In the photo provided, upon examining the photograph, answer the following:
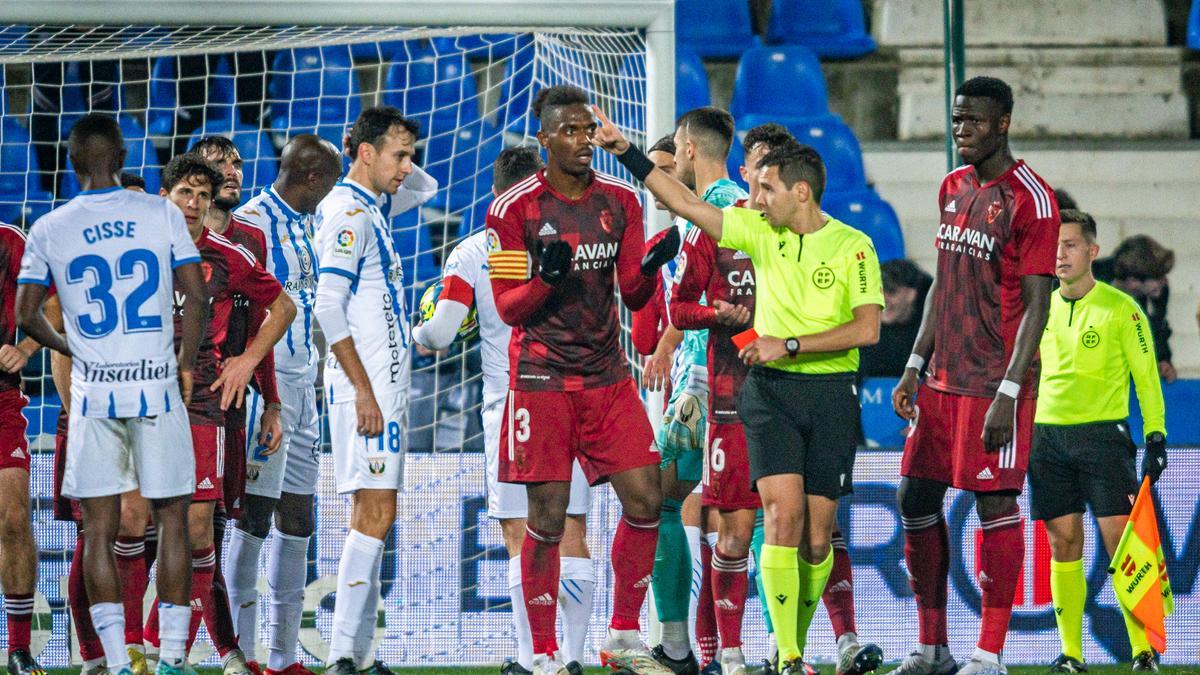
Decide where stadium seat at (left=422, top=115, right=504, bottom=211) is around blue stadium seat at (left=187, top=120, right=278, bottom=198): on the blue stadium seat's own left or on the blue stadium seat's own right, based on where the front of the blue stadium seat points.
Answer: on the blue stadium seat's own left

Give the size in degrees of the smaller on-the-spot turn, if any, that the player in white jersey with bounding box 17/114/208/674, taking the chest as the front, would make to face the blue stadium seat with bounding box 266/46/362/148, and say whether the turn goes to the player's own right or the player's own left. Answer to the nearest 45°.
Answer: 0° — they already face it

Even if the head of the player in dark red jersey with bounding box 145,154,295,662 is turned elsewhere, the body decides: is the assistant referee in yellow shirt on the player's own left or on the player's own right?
on the player's own left

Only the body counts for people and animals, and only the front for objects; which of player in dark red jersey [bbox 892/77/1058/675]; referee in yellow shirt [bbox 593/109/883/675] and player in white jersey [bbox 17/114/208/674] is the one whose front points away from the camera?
the player in white jersey

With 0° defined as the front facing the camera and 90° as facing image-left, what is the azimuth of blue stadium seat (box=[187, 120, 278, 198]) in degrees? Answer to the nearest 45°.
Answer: approximately 0°

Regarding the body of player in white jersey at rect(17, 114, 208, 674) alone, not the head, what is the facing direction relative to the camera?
away from the camera

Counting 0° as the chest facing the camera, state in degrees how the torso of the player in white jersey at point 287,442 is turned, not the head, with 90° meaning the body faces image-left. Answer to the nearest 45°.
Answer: approximately 315°

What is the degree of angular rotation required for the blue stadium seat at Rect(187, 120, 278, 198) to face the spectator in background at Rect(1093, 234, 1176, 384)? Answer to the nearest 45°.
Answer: approximately 90° to its left

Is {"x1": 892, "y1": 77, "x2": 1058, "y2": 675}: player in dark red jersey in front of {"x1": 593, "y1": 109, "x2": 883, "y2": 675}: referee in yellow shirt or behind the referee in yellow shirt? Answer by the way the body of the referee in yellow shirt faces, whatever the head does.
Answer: behind
